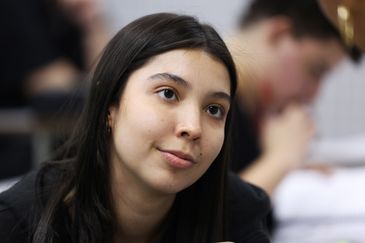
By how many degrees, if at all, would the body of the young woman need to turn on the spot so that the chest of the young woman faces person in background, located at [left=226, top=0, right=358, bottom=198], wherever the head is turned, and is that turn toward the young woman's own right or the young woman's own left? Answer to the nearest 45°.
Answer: approximately 90° to the young woman's own left

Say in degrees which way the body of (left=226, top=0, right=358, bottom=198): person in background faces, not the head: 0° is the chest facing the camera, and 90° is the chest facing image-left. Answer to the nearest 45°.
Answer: approximately 270°

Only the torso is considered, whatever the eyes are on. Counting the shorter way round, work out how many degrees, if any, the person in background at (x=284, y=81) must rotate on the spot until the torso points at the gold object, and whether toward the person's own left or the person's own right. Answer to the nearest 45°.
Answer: approximately 90° to the person's own right
